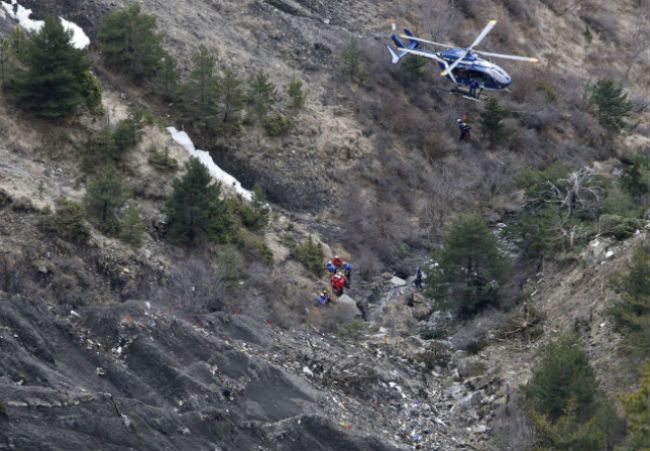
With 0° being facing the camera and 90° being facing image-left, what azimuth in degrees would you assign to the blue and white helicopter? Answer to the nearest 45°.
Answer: approximately 315°

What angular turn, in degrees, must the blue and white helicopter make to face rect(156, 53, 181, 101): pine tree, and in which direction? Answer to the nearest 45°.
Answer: approximately 135° to its right

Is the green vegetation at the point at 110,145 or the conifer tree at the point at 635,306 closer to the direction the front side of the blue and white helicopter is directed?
the conifer tree

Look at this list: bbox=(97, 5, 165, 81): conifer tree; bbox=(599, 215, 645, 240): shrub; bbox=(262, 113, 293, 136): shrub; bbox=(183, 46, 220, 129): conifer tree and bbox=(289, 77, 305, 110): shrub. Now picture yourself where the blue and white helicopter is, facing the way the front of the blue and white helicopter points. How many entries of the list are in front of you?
1

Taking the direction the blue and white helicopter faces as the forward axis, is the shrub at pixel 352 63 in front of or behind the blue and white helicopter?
behind

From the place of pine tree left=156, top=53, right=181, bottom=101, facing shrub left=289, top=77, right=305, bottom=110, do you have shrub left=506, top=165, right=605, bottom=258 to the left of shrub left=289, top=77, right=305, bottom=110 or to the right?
right
